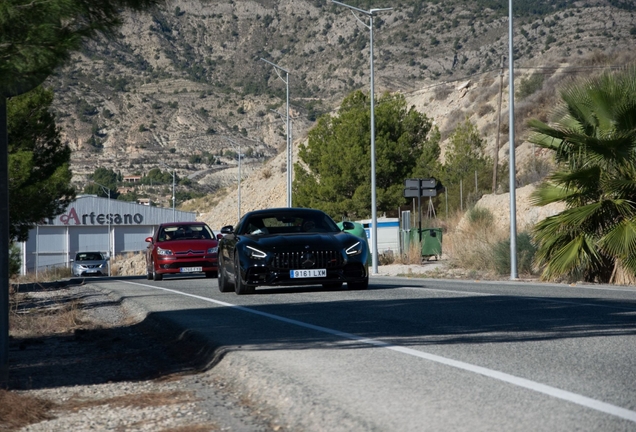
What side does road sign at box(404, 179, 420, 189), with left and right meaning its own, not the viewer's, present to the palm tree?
back

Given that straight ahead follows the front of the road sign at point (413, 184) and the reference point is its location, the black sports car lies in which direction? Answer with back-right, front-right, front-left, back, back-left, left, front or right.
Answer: back

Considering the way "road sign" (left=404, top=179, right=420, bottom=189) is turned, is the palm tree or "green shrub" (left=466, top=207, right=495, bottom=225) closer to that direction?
the green shrub

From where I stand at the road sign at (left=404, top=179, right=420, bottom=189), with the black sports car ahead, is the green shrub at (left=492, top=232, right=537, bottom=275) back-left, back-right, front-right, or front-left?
front-left

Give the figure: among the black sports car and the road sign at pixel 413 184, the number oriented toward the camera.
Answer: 1

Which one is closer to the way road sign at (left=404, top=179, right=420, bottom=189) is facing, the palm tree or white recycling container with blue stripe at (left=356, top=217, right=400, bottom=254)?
the white recycling container with blue stripe

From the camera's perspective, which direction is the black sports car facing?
toward the camera

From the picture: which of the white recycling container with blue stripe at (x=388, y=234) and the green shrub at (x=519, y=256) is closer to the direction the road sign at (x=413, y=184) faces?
the white recycling container with blue stripe

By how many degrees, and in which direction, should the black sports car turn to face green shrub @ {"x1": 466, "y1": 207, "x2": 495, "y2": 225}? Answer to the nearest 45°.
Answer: approximately 180°

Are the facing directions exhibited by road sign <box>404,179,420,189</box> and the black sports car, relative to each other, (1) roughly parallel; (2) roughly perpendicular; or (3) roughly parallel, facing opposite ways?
roughly parallel, facing opposite ways

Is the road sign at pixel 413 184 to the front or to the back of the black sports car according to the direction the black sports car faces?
to the back

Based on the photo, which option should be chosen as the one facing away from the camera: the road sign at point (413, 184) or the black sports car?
the road sign

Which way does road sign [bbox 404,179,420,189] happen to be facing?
away from the camera
